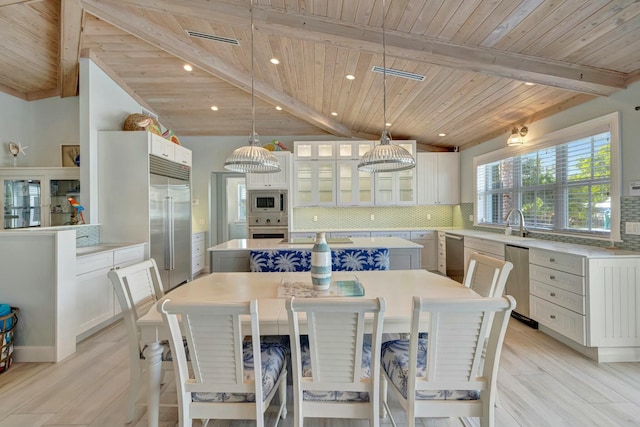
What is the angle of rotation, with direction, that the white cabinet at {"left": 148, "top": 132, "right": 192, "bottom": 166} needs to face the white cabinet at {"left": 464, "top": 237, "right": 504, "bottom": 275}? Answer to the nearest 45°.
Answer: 0° — it already faces it

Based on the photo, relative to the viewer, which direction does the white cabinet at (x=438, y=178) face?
toward the camera

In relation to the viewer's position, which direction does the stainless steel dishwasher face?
facing the viewer and to the left of the viewer

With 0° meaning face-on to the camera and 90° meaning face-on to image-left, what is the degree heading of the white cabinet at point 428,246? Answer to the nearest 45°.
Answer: approximately 0°

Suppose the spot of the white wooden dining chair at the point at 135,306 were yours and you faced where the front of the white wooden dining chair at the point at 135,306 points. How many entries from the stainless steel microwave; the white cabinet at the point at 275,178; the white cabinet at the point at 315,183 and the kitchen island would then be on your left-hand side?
4

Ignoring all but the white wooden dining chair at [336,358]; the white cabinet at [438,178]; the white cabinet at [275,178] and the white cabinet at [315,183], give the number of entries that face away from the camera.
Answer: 1

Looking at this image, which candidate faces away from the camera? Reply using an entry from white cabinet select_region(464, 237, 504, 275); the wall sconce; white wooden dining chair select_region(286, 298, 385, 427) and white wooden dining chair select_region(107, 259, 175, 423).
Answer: white wooden dining chair select_region(286, 298, 385, 427)

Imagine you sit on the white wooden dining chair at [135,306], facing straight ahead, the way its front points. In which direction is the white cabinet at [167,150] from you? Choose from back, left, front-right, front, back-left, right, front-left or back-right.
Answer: back-left

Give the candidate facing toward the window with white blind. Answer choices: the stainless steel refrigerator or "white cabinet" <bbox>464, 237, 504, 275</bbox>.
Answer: the stainless steel refrigerator

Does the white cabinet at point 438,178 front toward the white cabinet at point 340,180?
no

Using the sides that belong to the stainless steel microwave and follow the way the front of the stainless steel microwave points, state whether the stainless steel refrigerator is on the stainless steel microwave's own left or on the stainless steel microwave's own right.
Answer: on the stainless steel microwave's own right

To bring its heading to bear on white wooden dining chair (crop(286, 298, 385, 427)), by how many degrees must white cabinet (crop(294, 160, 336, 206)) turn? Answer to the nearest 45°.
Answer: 0° — it already faces it

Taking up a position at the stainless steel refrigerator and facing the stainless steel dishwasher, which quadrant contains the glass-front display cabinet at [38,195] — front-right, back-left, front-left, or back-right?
back-right

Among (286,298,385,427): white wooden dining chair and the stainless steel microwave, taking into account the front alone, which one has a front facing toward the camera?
the stainless steel microwave

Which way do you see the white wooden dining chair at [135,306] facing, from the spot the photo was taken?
facing the viewer and to the right of the viewer

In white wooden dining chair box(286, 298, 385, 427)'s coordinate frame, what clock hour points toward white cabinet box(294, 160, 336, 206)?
The white cabinet is roughly at 12 o'clock from the white wooden dining chair.

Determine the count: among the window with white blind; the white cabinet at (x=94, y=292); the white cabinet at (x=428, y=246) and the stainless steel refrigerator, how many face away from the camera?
0

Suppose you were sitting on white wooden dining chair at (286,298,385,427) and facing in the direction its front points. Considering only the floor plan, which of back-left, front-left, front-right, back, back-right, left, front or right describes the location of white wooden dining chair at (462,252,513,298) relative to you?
front-right

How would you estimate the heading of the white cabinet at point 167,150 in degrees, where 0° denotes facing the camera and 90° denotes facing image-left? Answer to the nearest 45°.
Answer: approximately 315°

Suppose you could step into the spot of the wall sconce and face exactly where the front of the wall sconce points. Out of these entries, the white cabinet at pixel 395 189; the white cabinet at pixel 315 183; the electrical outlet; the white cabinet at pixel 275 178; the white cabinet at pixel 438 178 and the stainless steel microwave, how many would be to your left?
1

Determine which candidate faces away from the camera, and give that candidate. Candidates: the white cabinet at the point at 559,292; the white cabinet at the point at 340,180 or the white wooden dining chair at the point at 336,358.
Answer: the white wooden dining chair

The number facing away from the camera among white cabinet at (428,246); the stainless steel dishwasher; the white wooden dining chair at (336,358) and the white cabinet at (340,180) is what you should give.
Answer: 1

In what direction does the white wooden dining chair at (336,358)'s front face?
away from the camera
